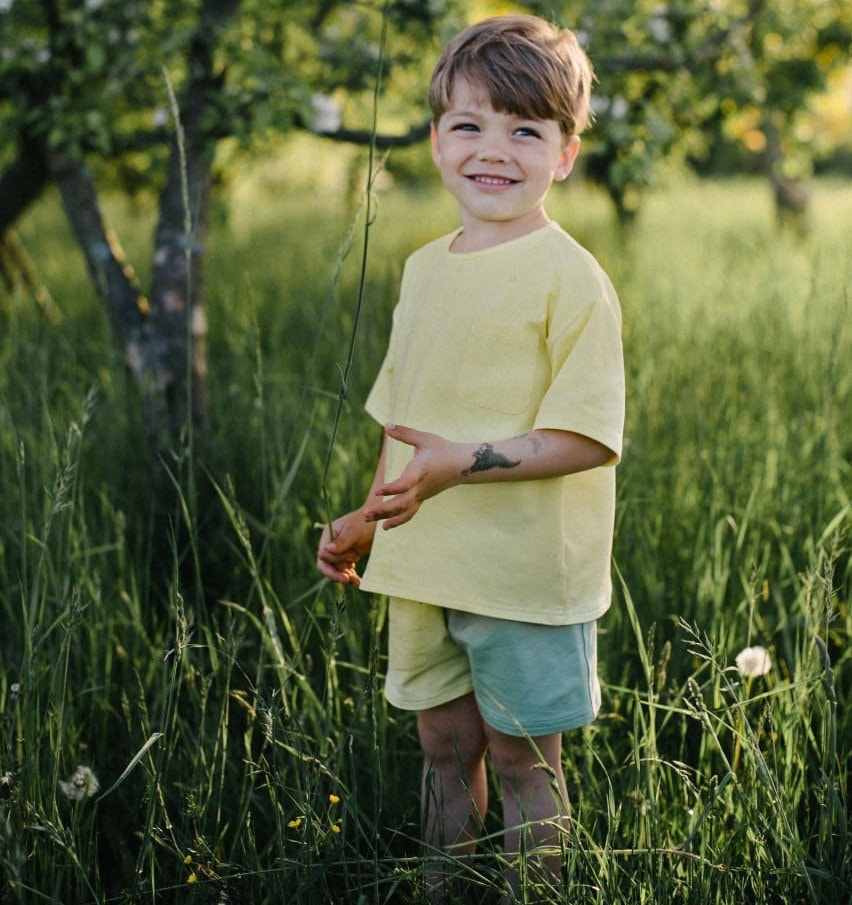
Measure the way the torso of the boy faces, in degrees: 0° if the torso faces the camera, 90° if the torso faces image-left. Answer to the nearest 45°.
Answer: approximately 45°

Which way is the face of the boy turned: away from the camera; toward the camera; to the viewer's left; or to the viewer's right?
toward the camera
